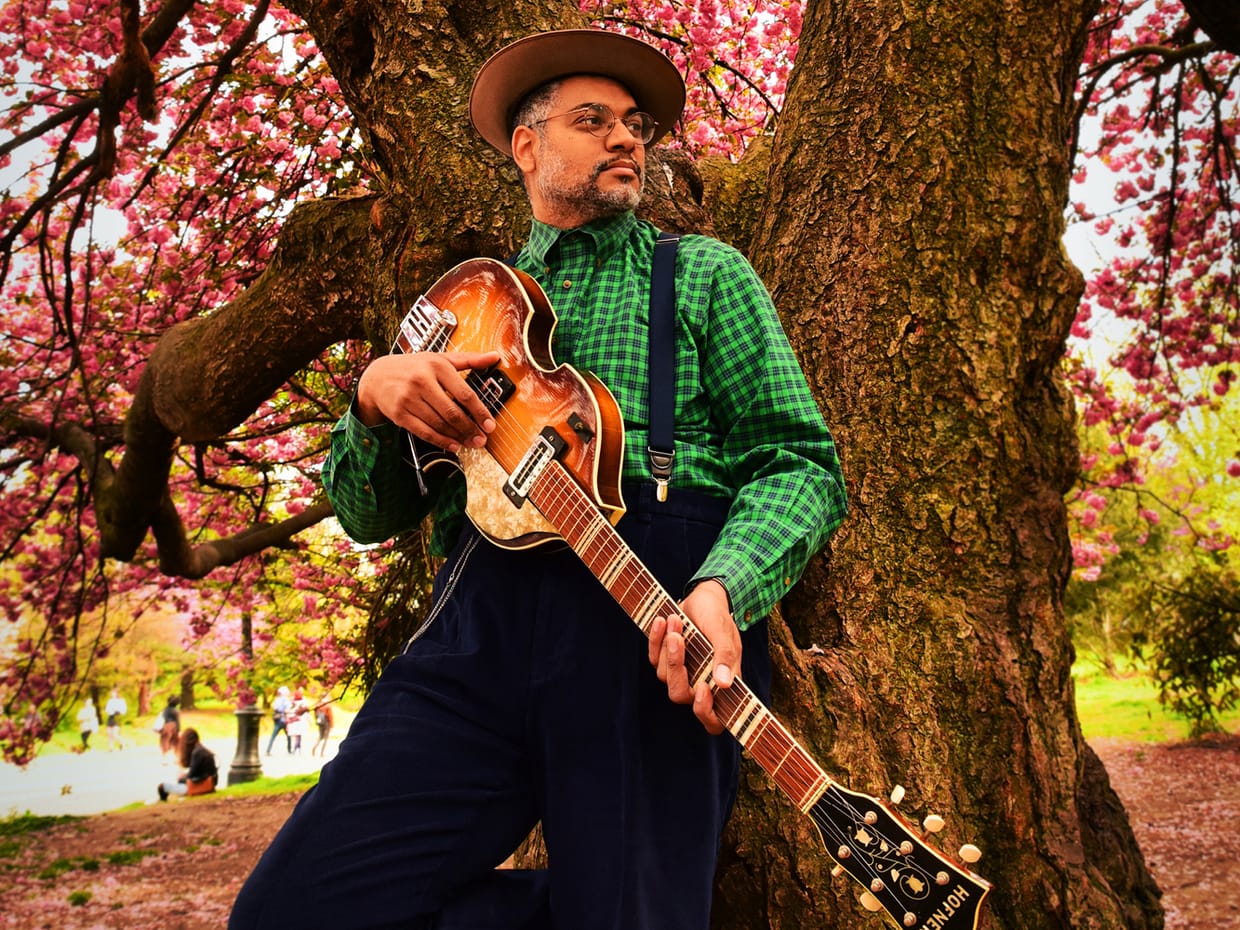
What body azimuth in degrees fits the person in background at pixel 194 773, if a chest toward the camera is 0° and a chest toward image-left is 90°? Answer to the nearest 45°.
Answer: approximately 90°

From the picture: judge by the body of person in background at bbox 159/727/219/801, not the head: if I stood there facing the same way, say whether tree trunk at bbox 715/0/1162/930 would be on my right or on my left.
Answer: on my left

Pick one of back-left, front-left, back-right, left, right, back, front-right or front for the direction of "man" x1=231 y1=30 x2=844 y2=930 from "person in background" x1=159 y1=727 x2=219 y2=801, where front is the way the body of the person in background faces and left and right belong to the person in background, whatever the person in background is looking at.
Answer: left

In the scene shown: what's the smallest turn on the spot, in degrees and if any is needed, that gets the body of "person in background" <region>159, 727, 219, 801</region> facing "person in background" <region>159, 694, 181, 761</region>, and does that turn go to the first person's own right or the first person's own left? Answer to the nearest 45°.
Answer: approximately 90° to the first person's own right

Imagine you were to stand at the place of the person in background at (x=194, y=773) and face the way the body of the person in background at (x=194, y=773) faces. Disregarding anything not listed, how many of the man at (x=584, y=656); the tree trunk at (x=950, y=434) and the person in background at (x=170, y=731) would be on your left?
2

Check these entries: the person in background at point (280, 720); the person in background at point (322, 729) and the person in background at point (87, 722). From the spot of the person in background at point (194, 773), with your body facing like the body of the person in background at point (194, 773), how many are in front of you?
1

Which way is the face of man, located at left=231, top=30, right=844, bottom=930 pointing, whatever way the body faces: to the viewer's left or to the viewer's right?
to the viewer's right
